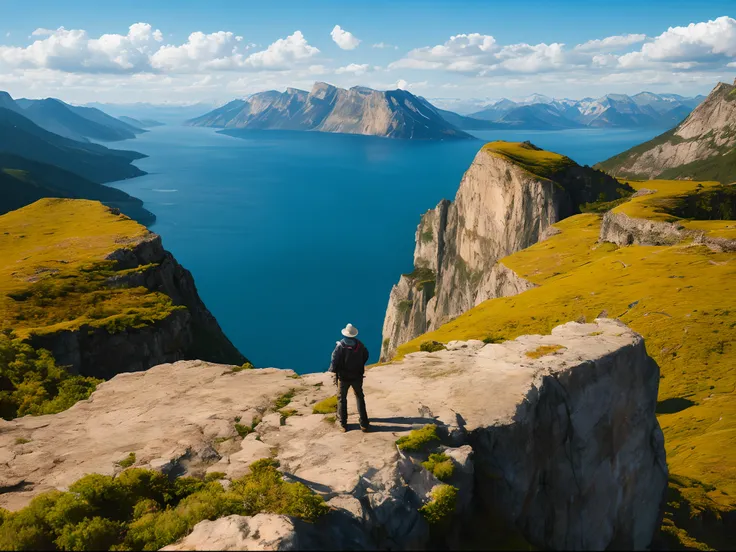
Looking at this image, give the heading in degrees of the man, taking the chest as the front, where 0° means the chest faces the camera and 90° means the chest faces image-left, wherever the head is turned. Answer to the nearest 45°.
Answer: approximately 180°

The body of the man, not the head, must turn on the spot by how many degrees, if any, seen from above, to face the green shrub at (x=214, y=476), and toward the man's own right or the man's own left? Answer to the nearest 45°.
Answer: approximately 135° to the man's own left

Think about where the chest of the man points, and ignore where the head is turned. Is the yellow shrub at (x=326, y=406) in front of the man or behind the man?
in front

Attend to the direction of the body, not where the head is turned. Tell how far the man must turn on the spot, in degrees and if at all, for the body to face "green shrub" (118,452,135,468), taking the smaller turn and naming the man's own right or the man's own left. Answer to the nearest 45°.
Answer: approximately 90° to the man's own left

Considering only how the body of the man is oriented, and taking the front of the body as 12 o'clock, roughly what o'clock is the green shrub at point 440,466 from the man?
The green shrub is roughly at 5 o'clock from the man.

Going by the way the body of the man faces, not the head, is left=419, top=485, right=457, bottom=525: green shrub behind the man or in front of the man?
behind

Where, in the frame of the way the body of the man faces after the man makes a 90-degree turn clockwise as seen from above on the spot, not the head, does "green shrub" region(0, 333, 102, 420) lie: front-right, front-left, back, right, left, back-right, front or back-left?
back-left

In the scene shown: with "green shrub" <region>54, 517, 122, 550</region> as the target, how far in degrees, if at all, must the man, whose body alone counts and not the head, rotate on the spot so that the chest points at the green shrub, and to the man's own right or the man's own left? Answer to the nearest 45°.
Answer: approximately 135° to the man's own left
